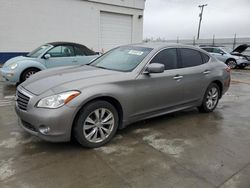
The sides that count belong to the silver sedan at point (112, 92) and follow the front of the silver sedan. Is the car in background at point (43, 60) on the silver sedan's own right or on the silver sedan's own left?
on the silver sedan's own right

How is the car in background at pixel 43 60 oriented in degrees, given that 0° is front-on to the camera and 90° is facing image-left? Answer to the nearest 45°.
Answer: approximately 45°

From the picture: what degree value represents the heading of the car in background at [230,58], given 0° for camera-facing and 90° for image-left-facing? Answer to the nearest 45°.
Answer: approximately 315°

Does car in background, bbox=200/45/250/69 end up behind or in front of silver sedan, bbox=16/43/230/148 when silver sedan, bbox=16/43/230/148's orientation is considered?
behind

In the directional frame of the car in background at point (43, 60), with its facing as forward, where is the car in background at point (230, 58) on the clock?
the car in background at point (230, 58) is roughly at 7 o'clock from the car in background at point (43, 60).

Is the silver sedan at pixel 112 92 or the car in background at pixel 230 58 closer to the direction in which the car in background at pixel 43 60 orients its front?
the silver sedan

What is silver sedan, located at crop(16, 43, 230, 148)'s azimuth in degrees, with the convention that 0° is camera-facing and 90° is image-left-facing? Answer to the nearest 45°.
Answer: approximately 45°
